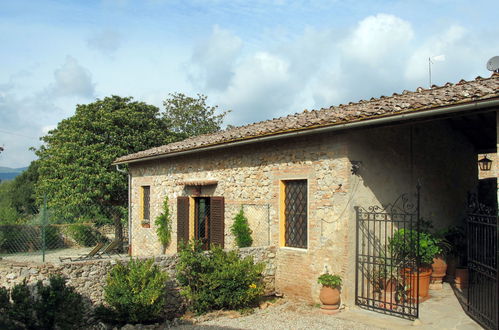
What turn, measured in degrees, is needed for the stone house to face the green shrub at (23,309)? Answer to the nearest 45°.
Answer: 0° — it already faces it

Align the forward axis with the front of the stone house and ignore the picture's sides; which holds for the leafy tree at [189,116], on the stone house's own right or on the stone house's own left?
on the stone house's own right

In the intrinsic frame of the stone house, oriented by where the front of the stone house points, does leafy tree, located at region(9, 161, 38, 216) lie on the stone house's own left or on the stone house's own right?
on the stone house's own right

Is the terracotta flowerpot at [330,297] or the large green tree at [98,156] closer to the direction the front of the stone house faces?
the terracotta flowerpot

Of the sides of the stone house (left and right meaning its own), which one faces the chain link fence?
right

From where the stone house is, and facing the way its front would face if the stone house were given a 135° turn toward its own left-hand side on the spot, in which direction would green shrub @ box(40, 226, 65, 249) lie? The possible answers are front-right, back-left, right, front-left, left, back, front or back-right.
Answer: back-left

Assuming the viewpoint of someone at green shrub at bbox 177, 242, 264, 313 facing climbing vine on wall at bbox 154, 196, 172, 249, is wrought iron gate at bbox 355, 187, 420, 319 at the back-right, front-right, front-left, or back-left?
back-right

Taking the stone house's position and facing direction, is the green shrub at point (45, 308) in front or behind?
in front
